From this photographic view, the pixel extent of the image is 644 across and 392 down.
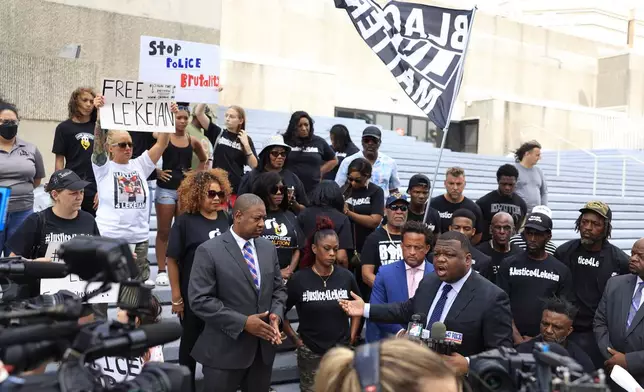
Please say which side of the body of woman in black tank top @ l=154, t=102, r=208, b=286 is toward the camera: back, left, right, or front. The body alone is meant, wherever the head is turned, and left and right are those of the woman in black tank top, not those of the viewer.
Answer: front

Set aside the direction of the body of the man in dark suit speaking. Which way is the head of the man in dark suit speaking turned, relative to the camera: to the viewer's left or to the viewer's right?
to the viewer's left

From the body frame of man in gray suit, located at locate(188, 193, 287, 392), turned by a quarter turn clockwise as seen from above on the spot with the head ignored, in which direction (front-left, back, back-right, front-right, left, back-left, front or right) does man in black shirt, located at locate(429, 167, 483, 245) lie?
back

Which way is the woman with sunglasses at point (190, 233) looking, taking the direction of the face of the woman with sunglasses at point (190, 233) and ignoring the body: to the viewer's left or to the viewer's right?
to the viewer's right

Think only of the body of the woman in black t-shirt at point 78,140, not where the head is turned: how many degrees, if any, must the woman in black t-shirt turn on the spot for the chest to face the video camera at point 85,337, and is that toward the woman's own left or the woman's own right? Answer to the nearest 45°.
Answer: approximately 45° to the woman's own right

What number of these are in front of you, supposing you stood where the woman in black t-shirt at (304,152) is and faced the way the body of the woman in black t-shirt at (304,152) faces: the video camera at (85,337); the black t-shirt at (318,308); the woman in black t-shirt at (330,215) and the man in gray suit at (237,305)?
4

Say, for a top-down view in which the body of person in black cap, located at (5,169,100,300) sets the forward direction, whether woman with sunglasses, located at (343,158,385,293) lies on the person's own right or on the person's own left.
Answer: on the person's own left

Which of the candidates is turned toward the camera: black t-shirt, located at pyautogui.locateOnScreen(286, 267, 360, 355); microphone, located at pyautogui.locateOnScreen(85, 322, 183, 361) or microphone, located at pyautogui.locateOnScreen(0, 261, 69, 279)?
the black t-shirt

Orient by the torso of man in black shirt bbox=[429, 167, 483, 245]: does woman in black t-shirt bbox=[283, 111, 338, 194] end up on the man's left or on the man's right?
on the man's right

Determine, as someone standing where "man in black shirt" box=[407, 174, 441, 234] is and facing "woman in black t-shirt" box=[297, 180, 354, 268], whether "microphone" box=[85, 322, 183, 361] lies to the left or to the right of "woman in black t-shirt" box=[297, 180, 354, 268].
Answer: left

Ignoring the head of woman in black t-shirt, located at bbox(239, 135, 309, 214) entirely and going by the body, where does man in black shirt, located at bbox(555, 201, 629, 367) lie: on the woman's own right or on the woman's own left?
on the woman's own left

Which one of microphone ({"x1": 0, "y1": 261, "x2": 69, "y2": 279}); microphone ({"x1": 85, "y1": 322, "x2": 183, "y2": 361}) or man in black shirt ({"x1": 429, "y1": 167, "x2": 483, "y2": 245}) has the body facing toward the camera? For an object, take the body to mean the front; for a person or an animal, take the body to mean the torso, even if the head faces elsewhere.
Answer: the man in black shirt

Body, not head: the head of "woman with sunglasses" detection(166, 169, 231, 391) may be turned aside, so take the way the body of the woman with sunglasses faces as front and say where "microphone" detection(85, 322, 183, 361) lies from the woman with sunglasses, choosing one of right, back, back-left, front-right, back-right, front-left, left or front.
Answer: front-right

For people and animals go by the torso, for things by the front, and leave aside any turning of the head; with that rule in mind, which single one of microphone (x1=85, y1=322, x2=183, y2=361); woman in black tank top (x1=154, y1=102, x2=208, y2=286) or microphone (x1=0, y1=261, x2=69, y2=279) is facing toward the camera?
the woman in black tank top

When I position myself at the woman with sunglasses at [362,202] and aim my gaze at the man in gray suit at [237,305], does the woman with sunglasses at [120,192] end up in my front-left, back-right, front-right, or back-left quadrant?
front-right

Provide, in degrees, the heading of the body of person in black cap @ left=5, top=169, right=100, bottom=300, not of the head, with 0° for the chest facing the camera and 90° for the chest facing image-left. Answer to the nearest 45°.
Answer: approximately 315°

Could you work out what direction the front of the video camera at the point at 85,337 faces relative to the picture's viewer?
facing to the right of the viewer

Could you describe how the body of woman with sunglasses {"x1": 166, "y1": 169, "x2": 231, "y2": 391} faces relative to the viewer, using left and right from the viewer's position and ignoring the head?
facing the viewer and to the right of the viewer
